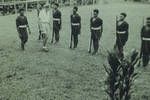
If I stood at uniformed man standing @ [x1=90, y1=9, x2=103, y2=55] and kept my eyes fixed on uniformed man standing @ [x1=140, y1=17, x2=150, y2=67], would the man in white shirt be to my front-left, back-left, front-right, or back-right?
back-right

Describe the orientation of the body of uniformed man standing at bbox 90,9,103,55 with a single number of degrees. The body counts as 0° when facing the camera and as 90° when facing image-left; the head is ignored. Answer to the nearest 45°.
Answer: approximately 45°

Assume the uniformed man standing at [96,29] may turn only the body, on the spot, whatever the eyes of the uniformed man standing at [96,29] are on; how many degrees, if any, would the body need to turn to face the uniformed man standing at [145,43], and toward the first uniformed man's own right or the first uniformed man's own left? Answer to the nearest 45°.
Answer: approximately 90° to the first uniformed man's own left

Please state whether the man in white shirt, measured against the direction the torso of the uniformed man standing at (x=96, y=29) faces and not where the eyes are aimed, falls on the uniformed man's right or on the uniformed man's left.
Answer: on the uniformed man's right
